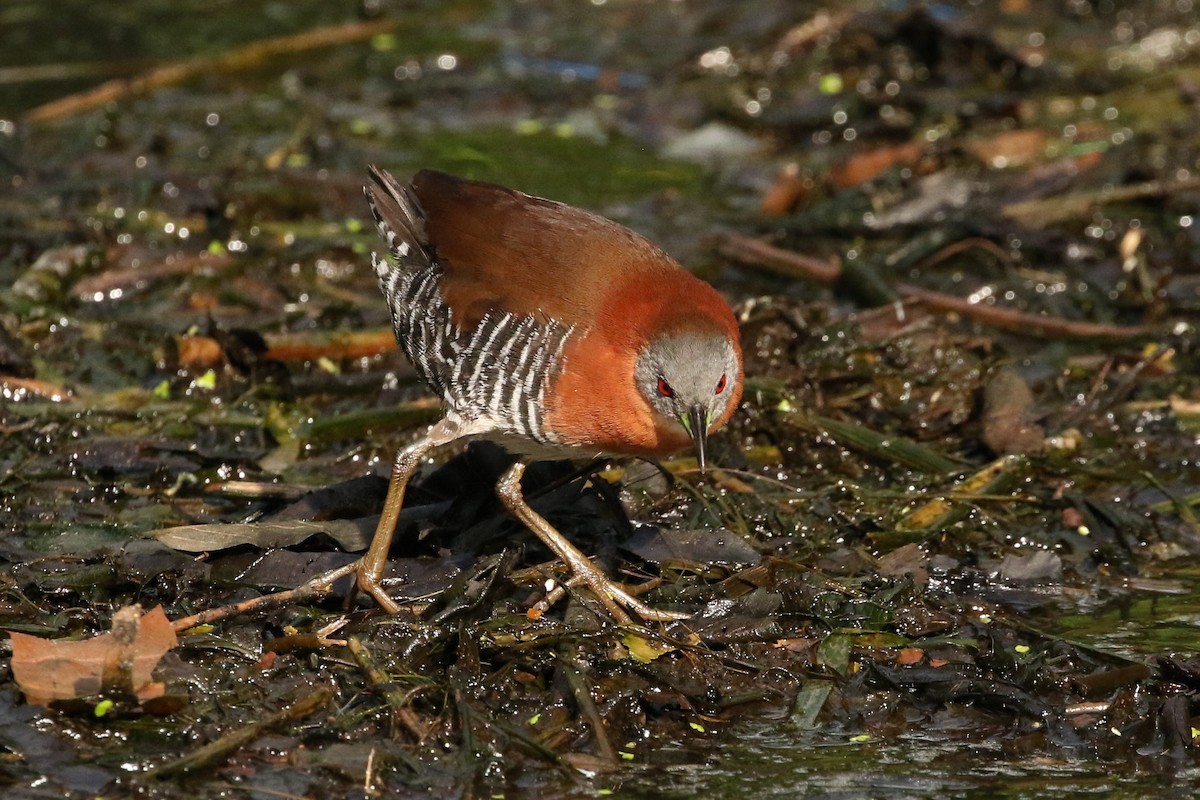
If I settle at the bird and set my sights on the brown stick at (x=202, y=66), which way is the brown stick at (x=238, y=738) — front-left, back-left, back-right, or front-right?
back-left

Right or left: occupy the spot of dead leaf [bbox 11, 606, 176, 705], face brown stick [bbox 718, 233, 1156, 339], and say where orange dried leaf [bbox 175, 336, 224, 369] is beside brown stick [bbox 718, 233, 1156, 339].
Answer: left

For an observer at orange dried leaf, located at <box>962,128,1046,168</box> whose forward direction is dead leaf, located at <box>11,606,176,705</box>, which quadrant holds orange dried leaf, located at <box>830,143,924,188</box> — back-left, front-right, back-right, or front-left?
front-right

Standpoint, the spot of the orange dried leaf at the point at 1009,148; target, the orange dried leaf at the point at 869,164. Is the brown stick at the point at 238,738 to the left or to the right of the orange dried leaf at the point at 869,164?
left

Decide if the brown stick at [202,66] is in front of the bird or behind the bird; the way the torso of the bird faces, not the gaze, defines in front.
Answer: behind

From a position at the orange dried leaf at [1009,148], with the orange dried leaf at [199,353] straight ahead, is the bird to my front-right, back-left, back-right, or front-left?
front-left

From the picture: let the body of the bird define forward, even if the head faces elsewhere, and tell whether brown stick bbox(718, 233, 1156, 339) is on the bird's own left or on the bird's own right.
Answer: on the bird's own left

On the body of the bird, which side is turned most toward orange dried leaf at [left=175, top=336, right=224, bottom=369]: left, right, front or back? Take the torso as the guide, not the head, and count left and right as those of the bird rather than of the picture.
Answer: back

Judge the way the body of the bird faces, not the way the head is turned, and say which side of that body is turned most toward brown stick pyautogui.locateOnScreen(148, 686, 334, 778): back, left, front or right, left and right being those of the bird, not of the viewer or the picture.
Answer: right

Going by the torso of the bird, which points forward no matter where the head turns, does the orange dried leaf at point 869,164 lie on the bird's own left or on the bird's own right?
on the bird's own left

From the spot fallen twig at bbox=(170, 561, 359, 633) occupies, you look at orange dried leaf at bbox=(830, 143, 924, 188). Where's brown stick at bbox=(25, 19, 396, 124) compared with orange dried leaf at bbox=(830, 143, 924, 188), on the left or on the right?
left

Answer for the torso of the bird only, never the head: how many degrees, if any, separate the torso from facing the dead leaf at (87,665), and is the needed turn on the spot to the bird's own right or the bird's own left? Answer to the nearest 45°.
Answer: approximately 90° to the bird's own right

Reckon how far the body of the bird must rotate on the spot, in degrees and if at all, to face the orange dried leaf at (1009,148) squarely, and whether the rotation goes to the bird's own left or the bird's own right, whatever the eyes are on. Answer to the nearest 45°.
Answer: approximately 90° to the bird's own left
